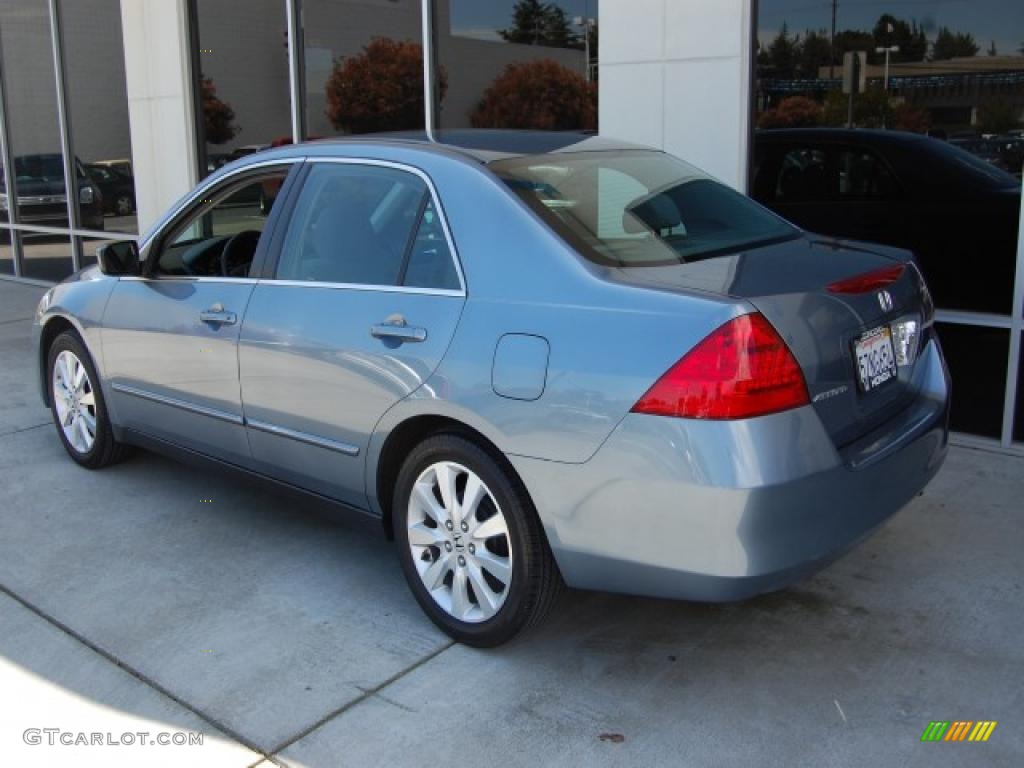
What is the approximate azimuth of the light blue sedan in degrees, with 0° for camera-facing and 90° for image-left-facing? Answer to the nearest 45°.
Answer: approximately 135°

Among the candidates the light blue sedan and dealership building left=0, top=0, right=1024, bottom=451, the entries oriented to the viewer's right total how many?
0

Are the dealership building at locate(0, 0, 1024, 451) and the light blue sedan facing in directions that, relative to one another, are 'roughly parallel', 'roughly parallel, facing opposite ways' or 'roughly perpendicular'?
roughly perpendicular
